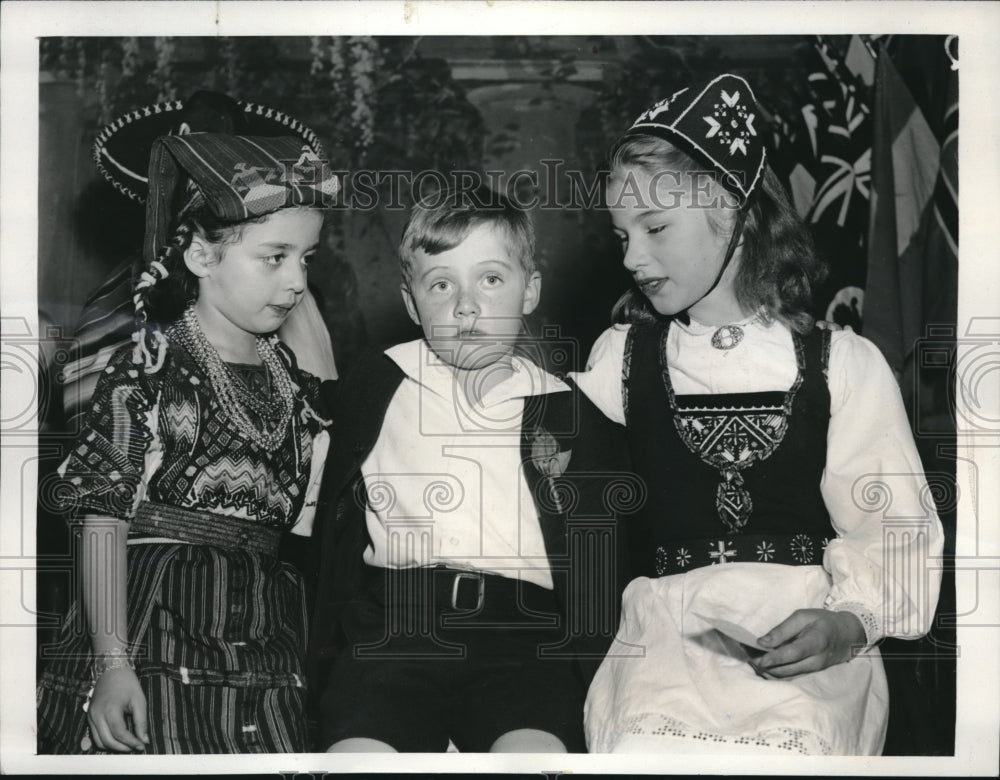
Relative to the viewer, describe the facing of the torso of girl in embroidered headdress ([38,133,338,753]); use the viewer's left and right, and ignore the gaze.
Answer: facing the viewer and to the right of the viewer

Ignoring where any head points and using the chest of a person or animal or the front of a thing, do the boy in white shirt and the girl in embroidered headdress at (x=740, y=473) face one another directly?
no

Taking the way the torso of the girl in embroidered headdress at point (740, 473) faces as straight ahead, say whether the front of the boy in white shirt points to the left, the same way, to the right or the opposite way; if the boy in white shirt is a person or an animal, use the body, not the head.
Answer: the same way

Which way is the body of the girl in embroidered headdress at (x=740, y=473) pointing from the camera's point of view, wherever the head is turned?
toward the camera

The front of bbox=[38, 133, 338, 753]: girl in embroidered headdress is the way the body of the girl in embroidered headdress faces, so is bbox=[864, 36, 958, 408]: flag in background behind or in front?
in front

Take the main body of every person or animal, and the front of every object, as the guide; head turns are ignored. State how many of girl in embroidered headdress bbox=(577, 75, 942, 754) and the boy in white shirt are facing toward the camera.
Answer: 2

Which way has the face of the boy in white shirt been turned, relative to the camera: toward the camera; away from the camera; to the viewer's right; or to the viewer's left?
toward the camera
